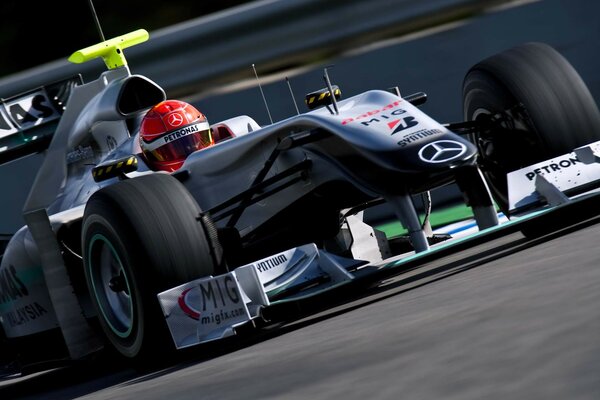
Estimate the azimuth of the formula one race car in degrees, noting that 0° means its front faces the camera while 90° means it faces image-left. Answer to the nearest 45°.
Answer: approximately 315°

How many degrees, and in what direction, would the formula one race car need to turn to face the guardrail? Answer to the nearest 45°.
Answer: approximately 135° to its left
